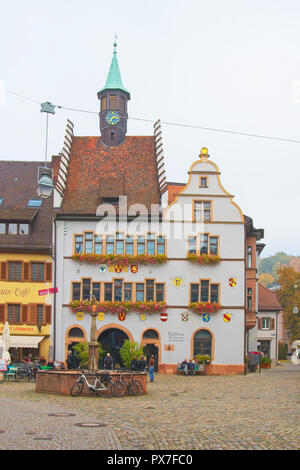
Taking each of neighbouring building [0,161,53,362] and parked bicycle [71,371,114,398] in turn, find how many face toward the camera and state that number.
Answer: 1

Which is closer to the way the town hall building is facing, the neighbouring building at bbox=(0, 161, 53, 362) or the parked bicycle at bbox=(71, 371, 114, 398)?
the parked bicycle

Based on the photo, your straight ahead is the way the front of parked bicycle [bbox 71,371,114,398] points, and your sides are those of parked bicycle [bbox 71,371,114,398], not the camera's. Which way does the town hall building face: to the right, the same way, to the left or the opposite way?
to the left

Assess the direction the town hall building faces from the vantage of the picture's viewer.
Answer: facing the viewer

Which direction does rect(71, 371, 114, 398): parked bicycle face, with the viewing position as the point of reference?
facing to the left of the viewer

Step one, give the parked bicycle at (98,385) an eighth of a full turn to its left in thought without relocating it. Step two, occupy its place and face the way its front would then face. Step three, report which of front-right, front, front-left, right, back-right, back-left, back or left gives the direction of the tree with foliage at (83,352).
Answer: back-right

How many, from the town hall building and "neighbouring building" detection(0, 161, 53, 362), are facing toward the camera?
2

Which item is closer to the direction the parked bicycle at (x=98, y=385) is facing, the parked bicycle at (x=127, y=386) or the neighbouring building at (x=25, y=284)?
the neighbouring building

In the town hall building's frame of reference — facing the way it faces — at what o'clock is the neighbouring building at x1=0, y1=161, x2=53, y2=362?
The neighbouring building is roughly at 3 o'clock from the town hall building.

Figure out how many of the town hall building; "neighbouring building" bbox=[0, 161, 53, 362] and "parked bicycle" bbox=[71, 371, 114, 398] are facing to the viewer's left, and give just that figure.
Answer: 1

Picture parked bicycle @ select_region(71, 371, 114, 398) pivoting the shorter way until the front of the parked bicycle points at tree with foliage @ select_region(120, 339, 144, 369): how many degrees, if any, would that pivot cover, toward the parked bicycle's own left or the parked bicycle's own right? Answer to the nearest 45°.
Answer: approximately 90° to the parked bicycle's own right

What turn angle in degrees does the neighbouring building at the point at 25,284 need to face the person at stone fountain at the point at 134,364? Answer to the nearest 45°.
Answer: approximately 45° to its left

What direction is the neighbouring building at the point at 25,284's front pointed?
toward the camera
